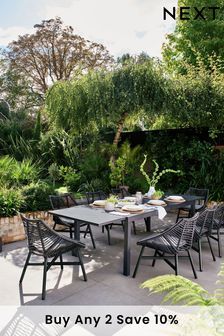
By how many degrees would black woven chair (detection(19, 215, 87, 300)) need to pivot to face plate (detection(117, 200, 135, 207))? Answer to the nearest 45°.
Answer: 0° — it already faces it

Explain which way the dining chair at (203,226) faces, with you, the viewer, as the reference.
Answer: facing away from the viewer and to the left of the viewer

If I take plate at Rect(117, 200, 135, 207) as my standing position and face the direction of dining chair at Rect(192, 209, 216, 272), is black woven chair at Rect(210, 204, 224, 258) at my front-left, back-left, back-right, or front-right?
front-left

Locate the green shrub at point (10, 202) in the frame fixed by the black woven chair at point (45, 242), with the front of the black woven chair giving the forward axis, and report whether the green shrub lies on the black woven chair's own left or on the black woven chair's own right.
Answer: on the black woven chair's own left

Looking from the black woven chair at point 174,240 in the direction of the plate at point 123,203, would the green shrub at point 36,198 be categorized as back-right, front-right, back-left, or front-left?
front-left

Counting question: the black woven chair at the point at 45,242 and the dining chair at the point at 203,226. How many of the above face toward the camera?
0

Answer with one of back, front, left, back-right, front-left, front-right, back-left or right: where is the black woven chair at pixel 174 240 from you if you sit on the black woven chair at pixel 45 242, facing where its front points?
front-right

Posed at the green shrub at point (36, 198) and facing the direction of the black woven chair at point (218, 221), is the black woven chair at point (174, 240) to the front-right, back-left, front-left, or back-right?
front-right

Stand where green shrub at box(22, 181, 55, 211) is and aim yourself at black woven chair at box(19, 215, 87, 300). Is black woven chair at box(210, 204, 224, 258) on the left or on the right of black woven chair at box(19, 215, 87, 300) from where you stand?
left

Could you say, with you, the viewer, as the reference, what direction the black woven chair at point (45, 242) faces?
facing away from the viewer and to the right of the viewer

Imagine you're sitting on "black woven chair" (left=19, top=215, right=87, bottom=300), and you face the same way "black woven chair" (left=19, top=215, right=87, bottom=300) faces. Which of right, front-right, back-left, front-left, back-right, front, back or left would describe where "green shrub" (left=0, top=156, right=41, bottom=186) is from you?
front-left

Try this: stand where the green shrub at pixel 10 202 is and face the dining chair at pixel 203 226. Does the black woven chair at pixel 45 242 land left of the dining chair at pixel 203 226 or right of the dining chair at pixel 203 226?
right
